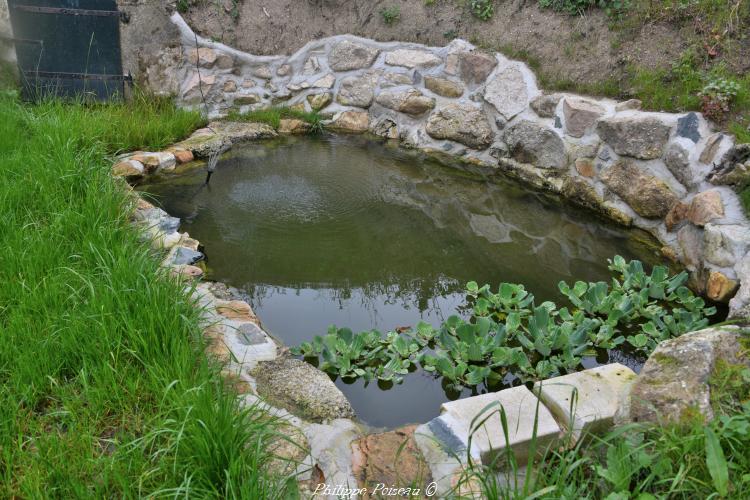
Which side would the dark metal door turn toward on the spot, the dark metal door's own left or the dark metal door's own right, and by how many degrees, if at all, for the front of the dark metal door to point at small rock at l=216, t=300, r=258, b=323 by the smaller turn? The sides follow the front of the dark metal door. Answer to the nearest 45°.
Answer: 0° — it already faces it

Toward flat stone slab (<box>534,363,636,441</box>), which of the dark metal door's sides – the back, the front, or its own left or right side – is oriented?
front

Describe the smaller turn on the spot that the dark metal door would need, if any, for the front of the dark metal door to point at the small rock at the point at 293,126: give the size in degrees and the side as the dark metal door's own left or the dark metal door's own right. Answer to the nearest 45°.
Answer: approximately 90° to the dark metal door's own left

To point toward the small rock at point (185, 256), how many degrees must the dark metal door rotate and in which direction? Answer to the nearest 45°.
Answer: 0° — it already faces it

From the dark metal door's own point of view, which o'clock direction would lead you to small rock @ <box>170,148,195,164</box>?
The small rock is roughly at 11 o'clock from the dark metal door.

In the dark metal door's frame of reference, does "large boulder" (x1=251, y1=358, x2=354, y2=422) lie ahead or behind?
ahead

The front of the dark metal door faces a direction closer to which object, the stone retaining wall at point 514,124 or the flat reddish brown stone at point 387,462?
the flat reddish brown stone

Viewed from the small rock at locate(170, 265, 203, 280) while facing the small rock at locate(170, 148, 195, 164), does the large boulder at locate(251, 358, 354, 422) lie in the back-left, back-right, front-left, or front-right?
back-right

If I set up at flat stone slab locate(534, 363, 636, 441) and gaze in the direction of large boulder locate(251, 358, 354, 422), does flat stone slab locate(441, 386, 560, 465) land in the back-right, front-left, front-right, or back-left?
front-left

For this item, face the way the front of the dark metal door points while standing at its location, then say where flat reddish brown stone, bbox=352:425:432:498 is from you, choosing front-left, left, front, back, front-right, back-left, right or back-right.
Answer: front

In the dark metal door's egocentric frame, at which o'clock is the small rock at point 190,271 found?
The small rock is roughly at 12 o'clock from the dark metal door.

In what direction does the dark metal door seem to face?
toward the camera

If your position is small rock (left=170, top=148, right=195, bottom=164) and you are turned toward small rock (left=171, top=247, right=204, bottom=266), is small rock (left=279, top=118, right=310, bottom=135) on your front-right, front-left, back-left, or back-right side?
back-left

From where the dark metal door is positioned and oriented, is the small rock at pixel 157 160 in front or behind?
in front

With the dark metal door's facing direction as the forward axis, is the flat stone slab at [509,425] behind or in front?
in front
